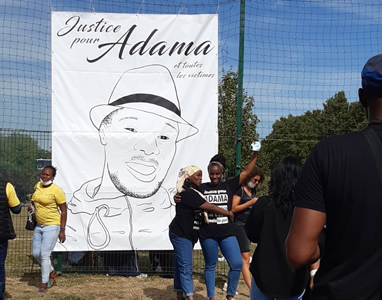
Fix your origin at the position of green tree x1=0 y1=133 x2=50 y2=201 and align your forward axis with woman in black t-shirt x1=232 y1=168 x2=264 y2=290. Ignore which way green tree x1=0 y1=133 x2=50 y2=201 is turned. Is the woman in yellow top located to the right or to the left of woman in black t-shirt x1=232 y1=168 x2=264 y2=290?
right

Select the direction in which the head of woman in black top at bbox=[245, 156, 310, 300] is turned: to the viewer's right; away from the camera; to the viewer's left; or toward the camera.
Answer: away from the camera

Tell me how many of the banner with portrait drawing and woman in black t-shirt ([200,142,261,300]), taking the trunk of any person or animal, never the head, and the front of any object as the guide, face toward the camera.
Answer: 2

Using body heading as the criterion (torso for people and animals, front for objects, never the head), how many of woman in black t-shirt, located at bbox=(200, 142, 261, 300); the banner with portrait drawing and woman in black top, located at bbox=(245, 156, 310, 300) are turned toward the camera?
2

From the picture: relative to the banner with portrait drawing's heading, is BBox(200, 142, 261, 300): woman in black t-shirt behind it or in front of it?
in front

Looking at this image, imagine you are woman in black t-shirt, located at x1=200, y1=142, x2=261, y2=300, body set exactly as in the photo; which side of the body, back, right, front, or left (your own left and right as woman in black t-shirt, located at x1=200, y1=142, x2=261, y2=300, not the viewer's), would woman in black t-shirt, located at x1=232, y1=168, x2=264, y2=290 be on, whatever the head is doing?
back

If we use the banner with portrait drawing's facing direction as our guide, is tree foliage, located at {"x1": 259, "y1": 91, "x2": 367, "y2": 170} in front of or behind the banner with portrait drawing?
behind
